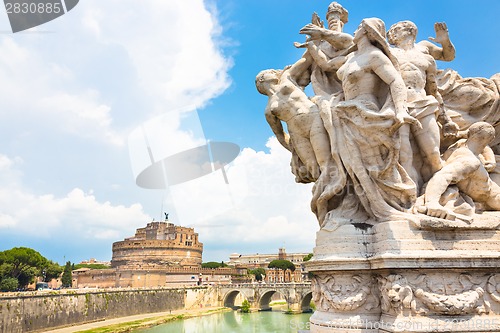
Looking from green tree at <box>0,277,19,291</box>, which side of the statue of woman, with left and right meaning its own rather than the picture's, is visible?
right

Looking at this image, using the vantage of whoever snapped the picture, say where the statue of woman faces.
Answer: facing the viewer and to the left of the viewer

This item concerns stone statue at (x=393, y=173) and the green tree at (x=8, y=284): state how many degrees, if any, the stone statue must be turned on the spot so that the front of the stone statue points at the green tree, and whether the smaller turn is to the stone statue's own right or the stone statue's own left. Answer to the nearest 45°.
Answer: approximately 90° to the stone statue's own right

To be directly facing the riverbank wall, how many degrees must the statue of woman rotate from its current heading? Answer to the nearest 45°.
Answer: approximately 90° to its right

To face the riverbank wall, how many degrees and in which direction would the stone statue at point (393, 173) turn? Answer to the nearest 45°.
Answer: approximately 90° to its right

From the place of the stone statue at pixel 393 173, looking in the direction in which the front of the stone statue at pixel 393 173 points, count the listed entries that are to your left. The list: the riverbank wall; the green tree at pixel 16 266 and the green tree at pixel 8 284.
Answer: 0

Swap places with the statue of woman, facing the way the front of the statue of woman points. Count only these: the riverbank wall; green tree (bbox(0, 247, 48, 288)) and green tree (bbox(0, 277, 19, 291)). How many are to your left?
0

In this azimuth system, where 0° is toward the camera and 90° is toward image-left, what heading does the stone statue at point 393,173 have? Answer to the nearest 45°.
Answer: approximately 45°

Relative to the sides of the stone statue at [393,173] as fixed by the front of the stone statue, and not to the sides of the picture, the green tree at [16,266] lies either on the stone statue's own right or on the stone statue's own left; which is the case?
on the stone statue's own right
